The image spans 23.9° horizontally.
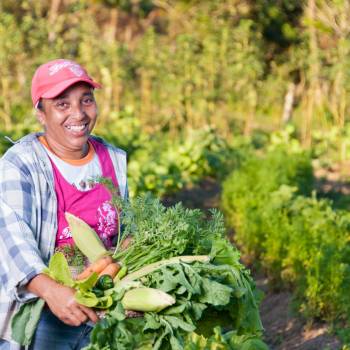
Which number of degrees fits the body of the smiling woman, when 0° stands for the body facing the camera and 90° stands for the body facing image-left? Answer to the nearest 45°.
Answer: approximately 315°

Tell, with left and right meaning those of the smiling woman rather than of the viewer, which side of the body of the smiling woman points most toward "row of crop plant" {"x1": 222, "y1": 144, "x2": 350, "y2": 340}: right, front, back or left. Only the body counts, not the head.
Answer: left
